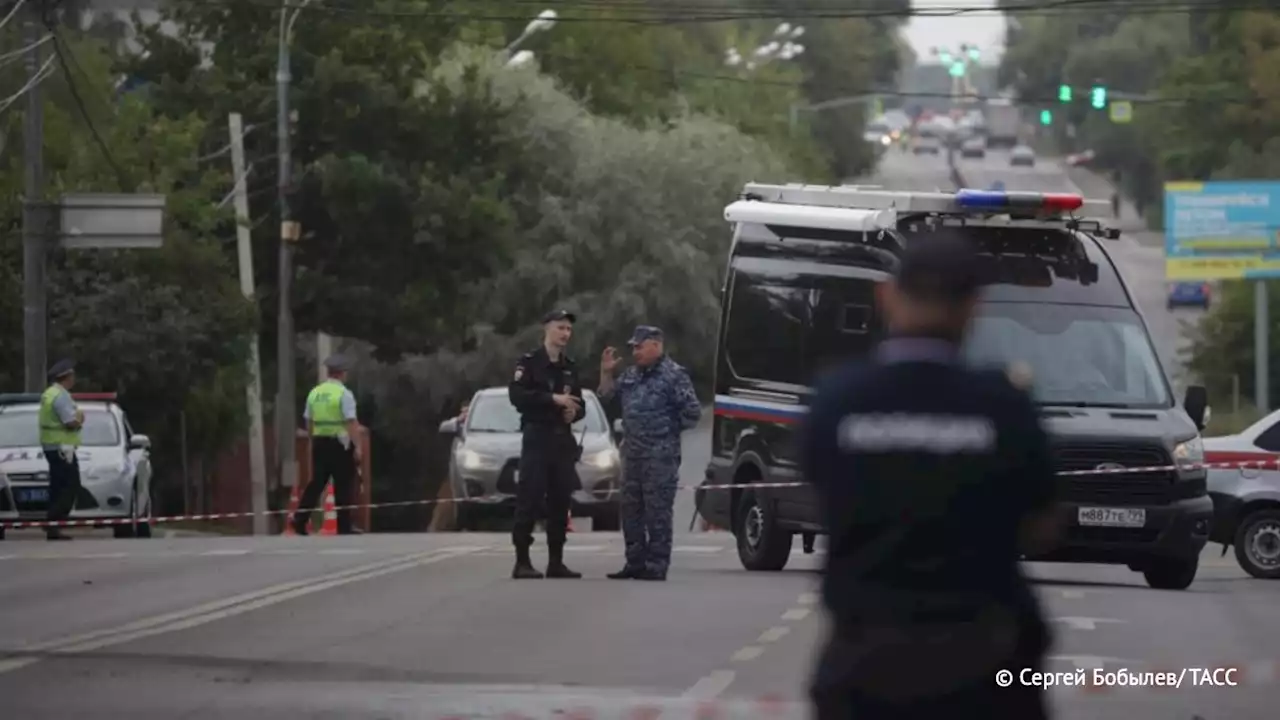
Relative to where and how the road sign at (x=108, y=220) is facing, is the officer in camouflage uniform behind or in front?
behind

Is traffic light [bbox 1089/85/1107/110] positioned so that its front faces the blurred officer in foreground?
yes

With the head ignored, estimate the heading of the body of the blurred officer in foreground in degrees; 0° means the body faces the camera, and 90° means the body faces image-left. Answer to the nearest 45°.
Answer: approximately 180°

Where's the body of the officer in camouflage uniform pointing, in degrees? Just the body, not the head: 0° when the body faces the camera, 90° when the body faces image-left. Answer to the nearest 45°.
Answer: approximately 45°

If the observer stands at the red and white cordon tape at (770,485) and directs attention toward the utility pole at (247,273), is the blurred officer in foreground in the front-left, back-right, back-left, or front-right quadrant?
back-left

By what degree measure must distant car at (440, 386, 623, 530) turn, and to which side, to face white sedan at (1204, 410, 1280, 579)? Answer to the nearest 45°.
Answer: approximately 45° to its left

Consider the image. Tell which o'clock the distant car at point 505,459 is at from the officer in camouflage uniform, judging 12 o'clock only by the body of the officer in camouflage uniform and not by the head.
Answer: The distant car is roughly at 4 o'clock from the officer in camouflage uniform.

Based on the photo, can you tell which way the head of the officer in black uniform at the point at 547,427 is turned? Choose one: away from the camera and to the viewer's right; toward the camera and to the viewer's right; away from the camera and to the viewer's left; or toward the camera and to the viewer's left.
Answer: toward the camera and to the viewer's right

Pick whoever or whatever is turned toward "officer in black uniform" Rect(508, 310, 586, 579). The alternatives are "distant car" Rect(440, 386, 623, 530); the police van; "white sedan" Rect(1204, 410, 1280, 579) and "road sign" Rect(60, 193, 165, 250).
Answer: the distant car

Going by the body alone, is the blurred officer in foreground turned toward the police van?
yes

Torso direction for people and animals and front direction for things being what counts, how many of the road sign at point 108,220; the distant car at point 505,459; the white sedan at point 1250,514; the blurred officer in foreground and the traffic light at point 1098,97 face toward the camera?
2

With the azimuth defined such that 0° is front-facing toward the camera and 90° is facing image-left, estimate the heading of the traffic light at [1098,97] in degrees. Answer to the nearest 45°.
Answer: approximately 0°

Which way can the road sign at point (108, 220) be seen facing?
away from the camera

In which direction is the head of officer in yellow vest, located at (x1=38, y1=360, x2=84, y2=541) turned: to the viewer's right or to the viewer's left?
to the viewer's right
